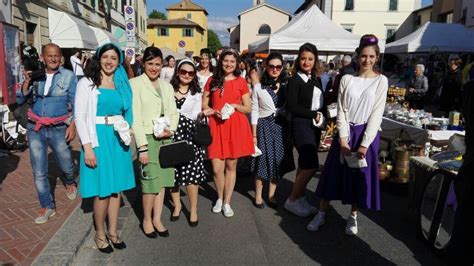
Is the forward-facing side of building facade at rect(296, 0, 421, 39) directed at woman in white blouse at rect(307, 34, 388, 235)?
yes

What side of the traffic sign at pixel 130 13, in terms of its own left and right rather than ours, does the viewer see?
front

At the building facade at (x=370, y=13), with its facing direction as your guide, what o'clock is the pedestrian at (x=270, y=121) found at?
The pedestrian is roughly at 12 o'clock from the building facade.

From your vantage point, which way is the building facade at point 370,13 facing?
toward the camera

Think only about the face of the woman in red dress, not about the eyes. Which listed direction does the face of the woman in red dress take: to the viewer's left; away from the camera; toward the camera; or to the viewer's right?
toward the camera

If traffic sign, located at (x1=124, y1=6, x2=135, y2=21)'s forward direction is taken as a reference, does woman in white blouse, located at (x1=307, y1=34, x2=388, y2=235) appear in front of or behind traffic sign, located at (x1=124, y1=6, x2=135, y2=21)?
in front

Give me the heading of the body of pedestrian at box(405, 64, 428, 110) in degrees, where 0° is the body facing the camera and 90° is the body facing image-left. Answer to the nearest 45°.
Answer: approximately 45°

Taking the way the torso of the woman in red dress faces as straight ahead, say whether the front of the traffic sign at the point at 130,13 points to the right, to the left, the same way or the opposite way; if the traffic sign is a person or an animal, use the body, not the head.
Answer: the same way

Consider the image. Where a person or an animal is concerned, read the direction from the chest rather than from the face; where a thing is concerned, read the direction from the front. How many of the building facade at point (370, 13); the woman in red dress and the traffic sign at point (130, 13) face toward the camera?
3

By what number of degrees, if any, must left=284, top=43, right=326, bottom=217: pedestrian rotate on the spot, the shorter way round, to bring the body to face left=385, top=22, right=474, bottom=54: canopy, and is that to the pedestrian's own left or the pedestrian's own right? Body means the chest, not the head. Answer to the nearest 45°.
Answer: approximately 90° to the pedestrian's own left

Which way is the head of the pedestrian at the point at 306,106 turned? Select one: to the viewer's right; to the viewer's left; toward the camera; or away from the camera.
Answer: toward the camera

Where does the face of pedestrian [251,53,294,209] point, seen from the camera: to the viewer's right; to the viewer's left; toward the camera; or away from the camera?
toward the camera

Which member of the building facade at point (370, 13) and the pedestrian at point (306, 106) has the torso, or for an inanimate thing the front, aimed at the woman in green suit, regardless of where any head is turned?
the building facade

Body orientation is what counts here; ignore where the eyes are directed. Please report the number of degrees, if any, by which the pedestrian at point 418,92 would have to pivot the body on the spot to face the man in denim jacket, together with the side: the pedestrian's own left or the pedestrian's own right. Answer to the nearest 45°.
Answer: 0° — they already face them

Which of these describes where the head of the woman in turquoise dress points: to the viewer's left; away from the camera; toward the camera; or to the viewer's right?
toward the camera

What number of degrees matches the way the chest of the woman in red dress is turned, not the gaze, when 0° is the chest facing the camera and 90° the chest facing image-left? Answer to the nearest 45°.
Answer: approximately 0°
